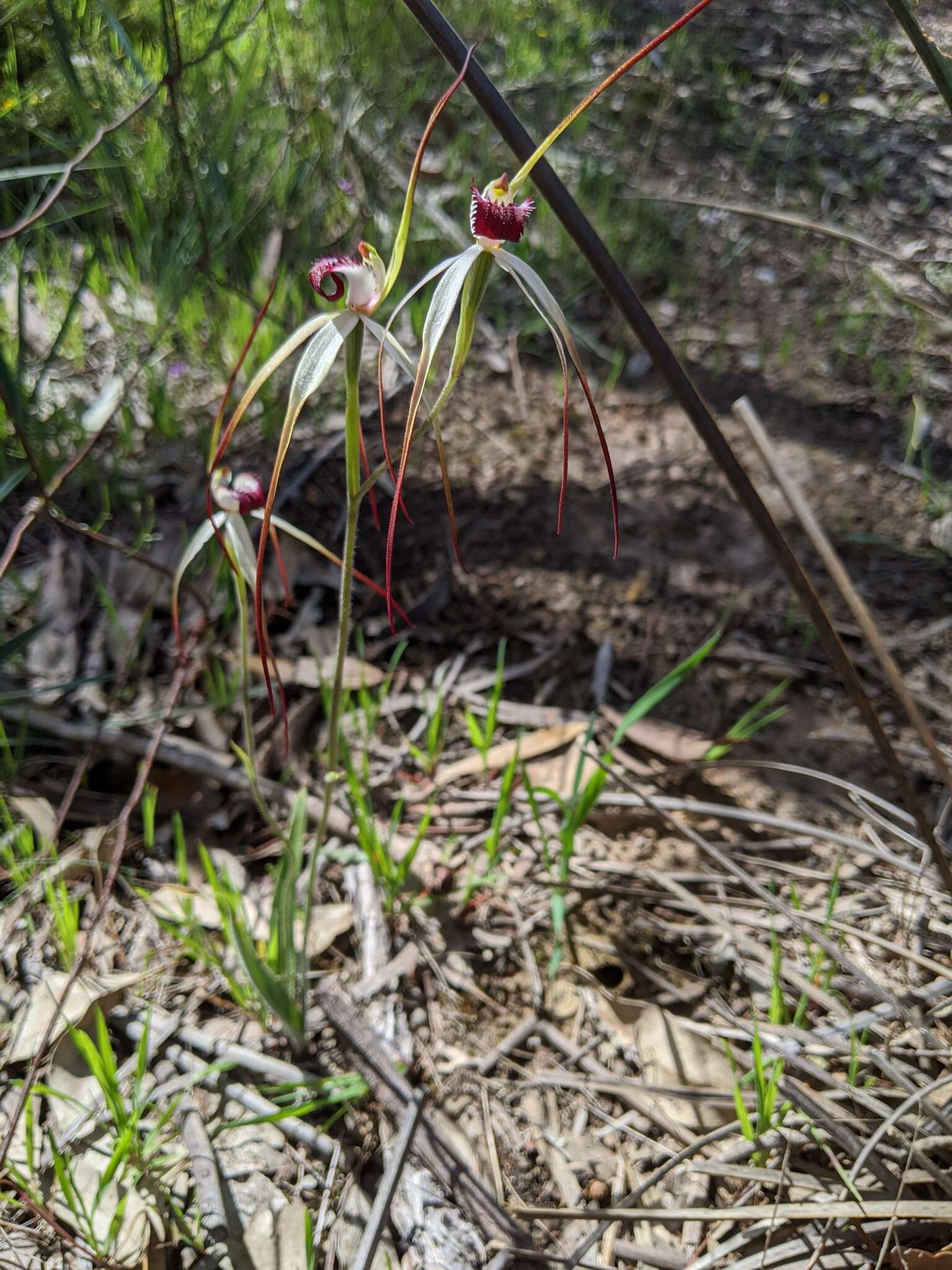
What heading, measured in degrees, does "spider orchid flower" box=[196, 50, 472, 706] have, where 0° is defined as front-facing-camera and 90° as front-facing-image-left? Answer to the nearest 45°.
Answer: approximately 90°

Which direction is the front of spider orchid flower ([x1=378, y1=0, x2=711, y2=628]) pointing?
toward the camera

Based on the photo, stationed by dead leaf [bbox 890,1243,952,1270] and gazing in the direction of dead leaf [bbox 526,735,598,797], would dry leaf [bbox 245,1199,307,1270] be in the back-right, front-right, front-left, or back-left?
front-left
